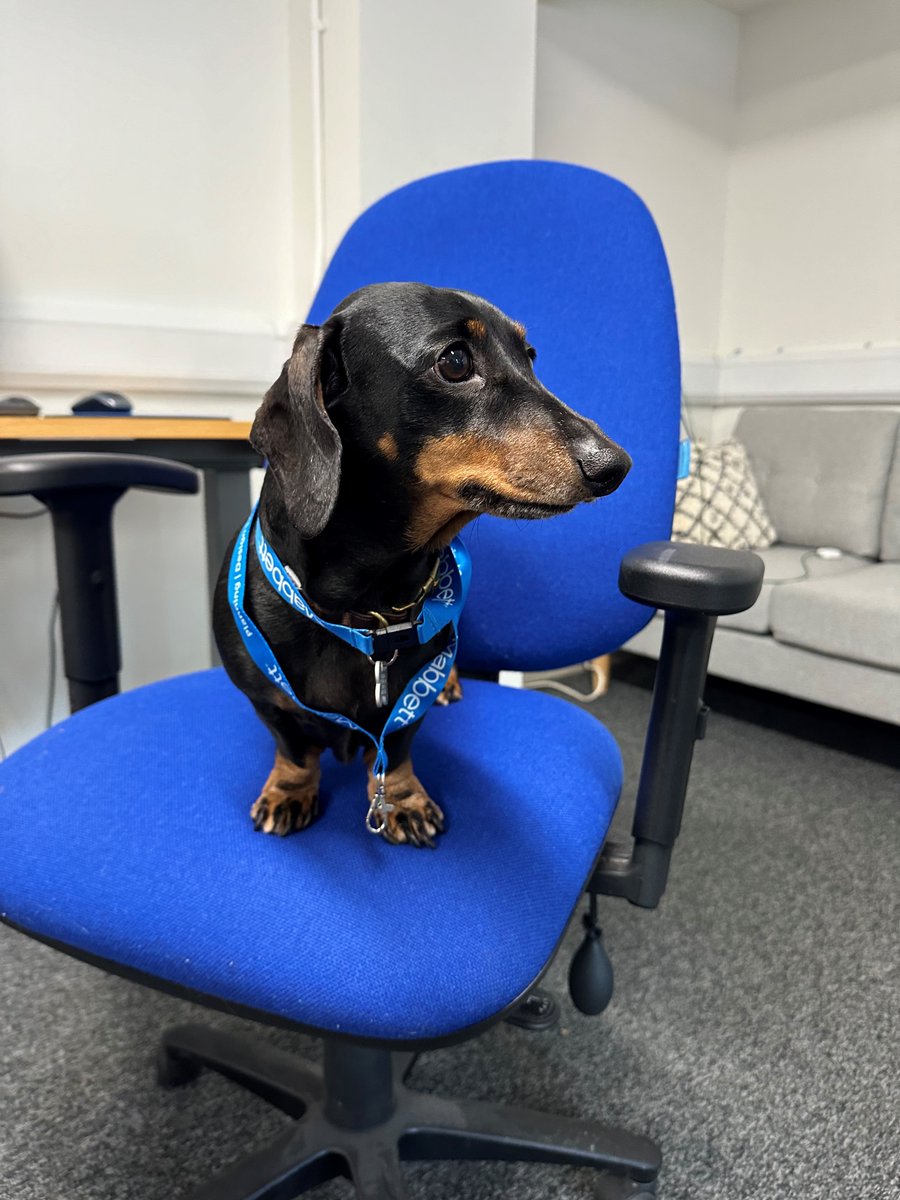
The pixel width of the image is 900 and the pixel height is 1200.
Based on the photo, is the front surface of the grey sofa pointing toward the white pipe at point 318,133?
yes

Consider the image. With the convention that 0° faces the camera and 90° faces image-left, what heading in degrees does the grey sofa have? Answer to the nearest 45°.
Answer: approximately 45°

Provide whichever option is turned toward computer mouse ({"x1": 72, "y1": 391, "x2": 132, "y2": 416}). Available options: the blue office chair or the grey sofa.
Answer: the grey sofa

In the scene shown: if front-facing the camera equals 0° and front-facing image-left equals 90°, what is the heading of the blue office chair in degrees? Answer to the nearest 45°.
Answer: approximately 45°

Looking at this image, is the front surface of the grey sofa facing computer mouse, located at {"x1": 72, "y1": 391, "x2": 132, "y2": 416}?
yes

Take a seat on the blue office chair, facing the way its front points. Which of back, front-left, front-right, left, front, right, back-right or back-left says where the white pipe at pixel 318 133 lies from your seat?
back-right

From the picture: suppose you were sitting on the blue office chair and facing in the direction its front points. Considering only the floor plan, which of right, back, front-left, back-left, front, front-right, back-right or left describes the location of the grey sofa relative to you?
back

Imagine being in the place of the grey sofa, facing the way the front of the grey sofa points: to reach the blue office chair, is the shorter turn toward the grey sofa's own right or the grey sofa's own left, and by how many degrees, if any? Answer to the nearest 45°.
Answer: approximately 45° to the grey sofa's own left

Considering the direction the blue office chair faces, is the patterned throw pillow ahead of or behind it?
behind
